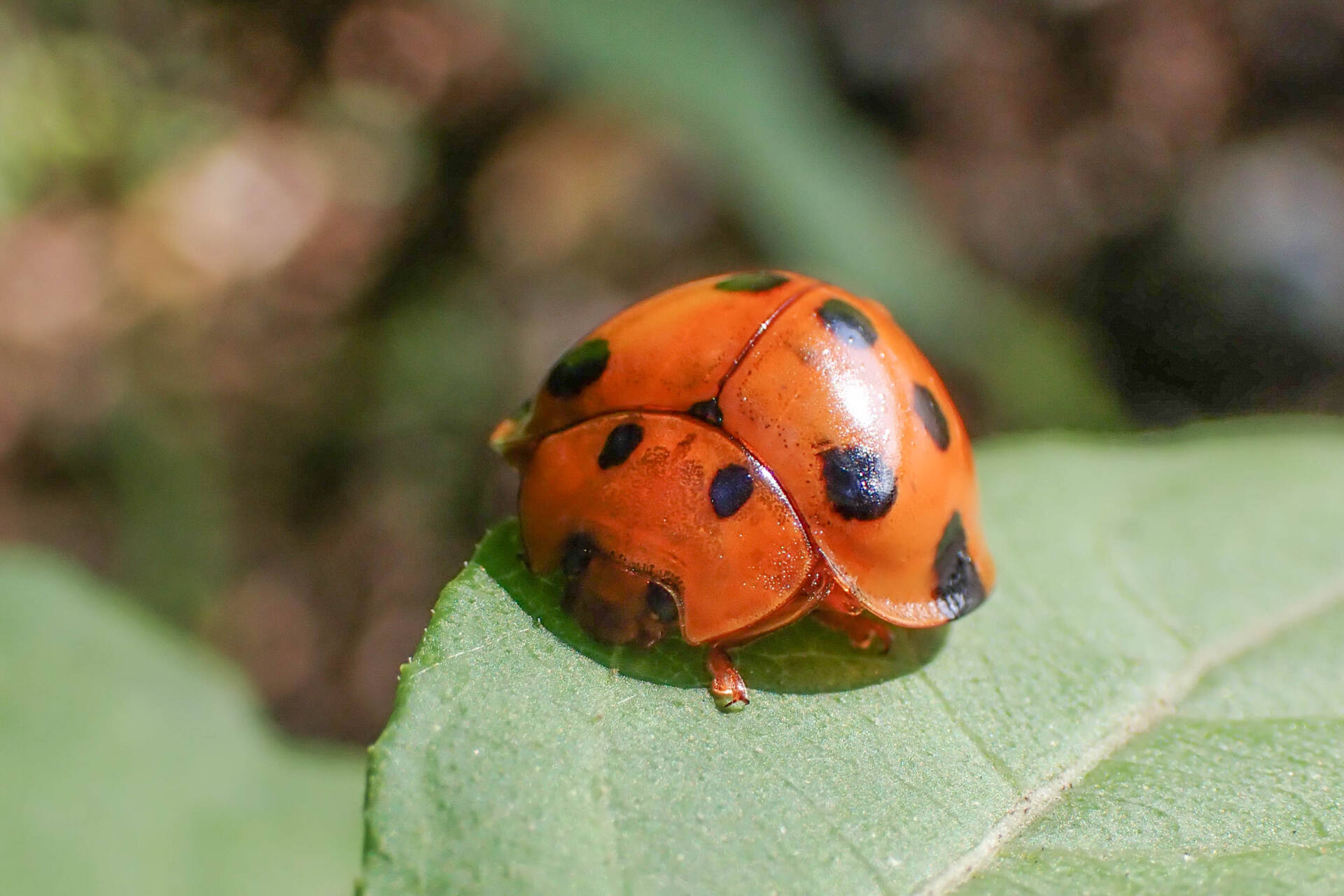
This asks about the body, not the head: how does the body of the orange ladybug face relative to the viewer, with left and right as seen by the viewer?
facing the viewer and to the left of the viewer

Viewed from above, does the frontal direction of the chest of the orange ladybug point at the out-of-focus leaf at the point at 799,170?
no
